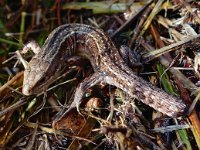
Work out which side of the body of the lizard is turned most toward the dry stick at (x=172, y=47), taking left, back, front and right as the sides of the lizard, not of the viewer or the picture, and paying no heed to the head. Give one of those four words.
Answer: back

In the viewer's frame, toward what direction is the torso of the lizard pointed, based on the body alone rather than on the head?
to the viewer's left
